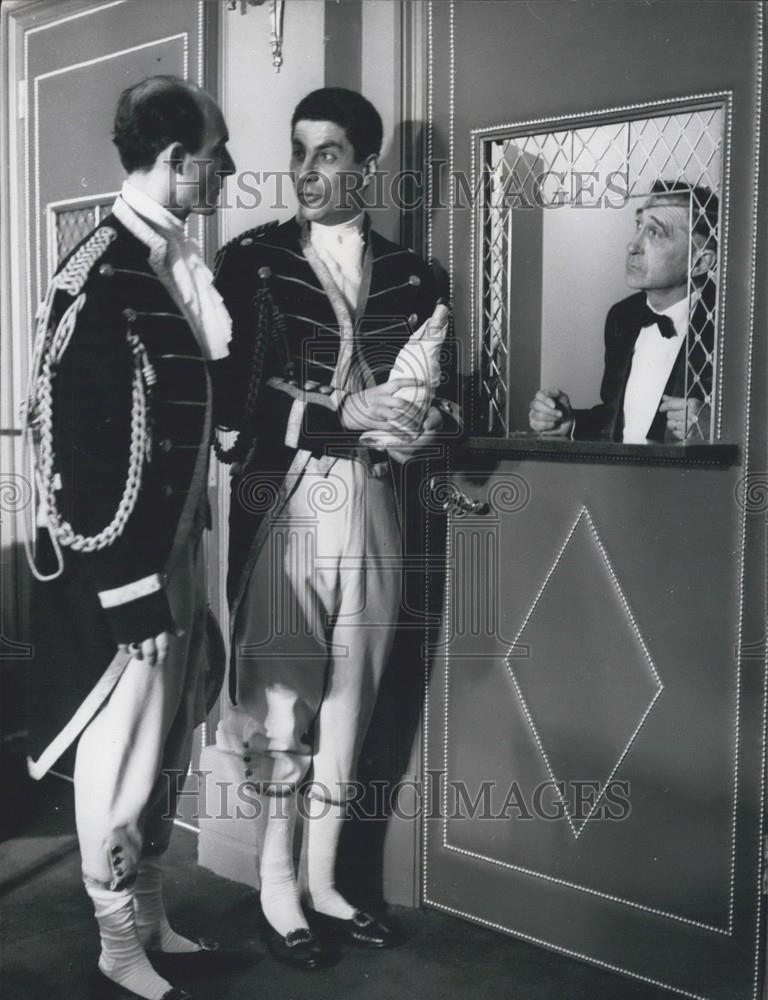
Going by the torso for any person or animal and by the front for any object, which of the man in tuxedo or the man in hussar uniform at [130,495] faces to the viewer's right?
the man in hussar uniform

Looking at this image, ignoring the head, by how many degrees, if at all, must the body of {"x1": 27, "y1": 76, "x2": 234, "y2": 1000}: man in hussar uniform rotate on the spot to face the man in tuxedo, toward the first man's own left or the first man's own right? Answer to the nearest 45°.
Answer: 0° — they already face them

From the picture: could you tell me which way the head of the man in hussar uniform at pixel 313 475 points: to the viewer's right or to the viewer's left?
to the viewer's left

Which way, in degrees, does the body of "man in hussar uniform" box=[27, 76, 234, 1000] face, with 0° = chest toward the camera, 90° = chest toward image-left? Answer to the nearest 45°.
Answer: approximately 270°

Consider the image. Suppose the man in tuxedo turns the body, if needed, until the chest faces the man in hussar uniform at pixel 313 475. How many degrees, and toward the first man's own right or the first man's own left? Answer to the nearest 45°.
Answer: approximately 45° to the first man's own right

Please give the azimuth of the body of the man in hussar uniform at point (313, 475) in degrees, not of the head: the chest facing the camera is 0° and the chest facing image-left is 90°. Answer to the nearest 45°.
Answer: approximately 315°
